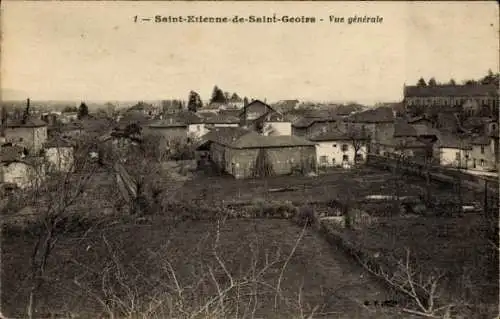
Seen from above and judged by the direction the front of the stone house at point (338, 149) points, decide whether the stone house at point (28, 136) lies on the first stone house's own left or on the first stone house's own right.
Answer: on the first stone house's own right

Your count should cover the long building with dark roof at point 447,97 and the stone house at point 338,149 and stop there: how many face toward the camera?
2

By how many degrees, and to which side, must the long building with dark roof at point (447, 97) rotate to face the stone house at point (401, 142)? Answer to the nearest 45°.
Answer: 0° — it already faces it

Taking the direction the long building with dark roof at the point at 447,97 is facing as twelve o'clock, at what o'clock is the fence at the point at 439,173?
The fence is roughly at 12 o'clock from the long building with dark roof.

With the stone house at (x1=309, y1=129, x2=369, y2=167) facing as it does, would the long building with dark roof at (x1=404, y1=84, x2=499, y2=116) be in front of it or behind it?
behind

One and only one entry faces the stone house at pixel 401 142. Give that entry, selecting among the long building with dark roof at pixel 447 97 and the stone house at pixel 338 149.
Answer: the long building with dark roof at pixel 447 97

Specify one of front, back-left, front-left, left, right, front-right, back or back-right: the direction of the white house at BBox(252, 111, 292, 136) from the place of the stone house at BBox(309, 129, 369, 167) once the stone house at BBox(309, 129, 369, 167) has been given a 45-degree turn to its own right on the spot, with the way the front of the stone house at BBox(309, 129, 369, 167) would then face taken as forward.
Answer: right

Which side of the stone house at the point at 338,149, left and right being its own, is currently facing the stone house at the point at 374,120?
back

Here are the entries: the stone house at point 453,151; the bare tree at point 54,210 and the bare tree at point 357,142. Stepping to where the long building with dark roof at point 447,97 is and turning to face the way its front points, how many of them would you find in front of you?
3

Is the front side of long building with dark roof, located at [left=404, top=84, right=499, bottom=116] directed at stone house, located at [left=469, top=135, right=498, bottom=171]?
yes

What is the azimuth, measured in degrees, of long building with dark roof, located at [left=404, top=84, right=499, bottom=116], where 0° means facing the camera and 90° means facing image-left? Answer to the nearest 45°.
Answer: approximately 0°
